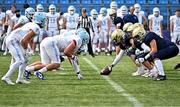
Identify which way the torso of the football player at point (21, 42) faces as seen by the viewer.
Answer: to the viewer's right

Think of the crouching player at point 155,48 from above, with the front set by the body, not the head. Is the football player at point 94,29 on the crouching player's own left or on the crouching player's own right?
on the crouching player's own right

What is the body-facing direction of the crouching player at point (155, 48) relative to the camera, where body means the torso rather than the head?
to the viewer's left

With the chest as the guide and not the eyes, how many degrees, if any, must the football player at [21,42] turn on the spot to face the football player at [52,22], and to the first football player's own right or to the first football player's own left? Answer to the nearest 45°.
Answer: approximately 90° to the first football player's own left

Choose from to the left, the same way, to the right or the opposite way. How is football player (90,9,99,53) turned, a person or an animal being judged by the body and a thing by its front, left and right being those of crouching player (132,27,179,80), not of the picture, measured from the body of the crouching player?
to the left
